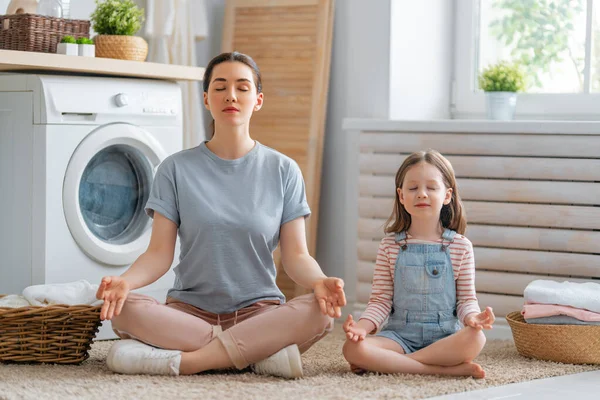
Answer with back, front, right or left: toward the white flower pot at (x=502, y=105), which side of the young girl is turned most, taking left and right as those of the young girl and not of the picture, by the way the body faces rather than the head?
back

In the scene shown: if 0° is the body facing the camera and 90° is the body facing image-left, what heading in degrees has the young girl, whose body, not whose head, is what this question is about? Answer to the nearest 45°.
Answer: approximately 0°

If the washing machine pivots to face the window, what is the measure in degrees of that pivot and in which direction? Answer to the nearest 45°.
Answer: approximately 45° to its left

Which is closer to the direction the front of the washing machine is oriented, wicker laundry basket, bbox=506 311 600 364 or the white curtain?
the wicker laundry basket

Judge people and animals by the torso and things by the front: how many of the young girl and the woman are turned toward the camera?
2

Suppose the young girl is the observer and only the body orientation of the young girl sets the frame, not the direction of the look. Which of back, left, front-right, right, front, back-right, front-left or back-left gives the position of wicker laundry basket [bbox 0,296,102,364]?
right

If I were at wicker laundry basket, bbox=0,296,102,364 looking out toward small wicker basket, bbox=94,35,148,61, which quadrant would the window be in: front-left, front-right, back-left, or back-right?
front-right

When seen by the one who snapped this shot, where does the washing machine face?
facing the viewer and to the right of the viewer

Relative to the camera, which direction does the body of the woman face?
toward the camera
